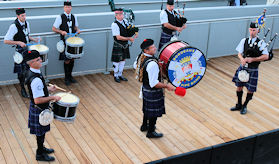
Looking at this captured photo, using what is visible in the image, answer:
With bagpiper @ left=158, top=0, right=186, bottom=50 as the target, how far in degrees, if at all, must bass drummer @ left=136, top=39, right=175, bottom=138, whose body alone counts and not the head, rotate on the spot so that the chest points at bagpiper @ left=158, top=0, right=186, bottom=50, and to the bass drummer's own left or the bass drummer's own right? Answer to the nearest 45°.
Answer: approximately 90° to the bass drummer's own left

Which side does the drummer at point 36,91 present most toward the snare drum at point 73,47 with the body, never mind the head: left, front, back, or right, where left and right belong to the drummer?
left

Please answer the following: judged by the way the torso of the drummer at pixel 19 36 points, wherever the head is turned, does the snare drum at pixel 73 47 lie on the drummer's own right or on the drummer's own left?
on the drummer's own left

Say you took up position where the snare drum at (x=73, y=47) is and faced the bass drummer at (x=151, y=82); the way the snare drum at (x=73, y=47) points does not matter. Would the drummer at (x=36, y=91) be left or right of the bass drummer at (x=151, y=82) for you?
right

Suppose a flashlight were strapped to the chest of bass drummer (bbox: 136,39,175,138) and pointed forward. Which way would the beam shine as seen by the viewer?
to the viewer's right

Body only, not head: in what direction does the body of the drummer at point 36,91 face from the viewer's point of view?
to the viewer's right

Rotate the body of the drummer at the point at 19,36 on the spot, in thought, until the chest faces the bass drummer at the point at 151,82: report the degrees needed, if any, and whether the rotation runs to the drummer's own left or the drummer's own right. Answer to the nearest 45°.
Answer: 0° — they already face them

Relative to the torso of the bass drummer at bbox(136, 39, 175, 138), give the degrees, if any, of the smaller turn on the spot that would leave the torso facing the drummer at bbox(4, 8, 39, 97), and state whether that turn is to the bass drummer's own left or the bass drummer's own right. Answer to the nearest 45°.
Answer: approximately 135° to the bass drummer's own left

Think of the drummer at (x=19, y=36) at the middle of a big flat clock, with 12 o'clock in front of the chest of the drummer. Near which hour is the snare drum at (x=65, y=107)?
The snare drum is roughly at 1 o'clock from the drummer.

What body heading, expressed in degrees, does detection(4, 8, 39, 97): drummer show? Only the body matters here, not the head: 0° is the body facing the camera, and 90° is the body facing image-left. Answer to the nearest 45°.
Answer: approximately 315°

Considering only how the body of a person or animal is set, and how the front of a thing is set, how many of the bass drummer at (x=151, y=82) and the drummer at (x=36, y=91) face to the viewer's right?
2

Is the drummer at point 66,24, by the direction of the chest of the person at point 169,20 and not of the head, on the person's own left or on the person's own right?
on the person's own right

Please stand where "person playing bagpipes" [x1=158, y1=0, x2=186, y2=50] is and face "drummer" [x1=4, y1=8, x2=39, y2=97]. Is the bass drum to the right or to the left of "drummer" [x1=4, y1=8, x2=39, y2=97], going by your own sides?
left

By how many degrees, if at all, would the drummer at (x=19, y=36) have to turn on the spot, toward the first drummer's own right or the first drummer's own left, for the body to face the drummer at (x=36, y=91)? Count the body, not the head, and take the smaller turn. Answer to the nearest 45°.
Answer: approximately 45° to the first drummer's own right

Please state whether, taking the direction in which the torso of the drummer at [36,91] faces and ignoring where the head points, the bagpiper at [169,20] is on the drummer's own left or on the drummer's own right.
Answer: on the drummer's own left
